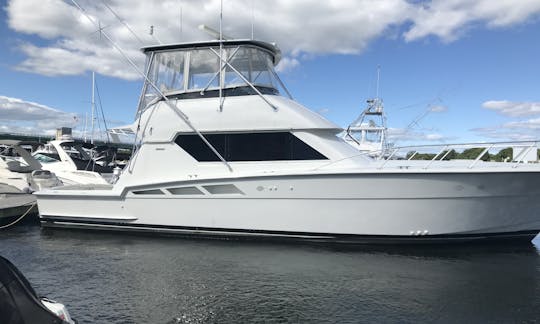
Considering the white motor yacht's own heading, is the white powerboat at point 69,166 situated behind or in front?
behind

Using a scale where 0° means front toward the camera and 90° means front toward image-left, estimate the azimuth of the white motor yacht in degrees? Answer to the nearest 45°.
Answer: approximately 270°
